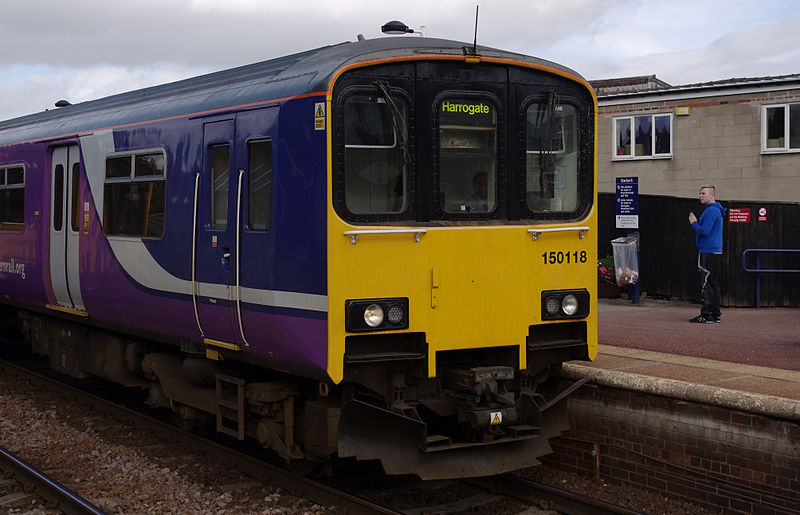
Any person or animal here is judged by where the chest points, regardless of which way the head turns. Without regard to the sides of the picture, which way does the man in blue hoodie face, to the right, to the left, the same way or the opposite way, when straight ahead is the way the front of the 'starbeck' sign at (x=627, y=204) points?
to the right

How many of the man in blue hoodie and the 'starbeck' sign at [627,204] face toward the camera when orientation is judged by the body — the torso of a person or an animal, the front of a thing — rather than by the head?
1

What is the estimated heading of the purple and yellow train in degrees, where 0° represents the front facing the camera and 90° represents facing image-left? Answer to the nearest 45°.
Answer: approximately 315°

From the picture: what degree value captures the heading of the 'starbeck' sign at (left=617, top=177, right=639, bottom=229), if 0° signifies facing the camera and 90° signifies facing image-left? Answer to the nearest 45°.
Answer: approximately 0°

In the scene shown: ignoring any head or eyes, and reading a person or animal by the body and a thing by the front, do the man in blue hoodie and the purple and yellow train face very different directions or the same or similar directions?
very different directions

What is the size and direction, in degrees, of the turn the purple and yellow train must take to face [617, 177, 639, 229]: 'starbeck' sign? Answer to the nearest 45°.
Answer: approximately 90° to its left

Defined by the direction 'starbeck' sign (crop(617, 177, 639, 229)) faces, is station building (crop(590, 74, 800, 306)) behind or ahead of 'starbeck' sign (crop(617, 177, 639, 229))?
behind

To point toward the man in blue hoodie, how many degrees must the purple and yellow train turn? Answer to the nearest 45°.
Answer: approximately 90° to its left

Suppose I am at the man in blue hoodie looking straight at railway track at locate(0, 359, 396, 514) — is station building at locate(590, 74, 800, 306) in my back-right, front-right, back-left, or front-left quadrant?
back-right

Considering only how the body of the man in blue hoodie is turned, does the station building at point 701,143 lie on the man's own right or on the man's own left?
on the man's own right

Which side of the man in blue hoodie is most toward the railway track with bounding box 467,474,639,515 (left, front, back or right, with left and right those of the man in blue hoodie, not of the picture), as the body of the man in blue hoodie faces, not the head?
left

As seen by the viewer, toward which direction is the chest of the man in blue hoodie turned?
to the viewer's left

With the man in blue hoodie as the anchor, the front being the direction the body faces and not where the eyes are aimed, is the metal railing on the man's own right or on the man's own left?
on the man's own right
